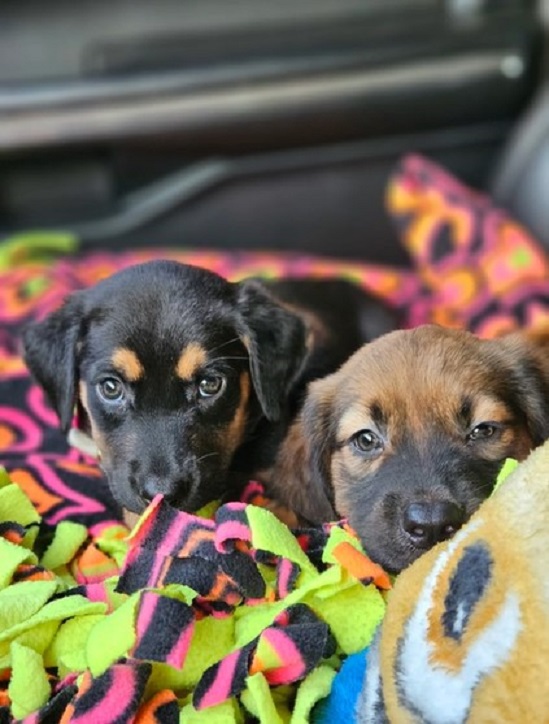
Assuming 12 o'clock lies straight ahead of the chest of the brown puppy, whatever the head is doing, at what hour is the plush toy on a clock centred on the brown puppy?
The plush toy is roughly at 12 o'clock from the brown puppy.

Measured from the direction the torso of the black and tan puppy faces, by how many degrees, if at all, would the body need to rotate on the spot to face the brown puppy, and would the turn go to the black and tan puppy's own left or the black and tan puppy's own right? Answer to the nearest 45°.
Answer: approximately 90° to the black and tan puppy's own left

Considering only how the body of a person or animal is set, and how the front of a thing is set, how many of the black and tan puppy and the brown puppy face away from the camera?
0

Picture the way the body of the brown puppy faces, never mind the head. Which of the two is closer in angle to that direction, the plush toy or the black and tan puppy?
the plush toy

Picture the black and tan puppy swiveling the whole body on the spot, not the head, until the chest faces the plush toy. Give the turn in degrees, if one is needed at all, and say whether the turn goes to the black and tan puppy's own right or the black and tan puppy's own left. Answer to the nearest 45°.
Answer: approximately 45° to the black and tan puppy's own left
